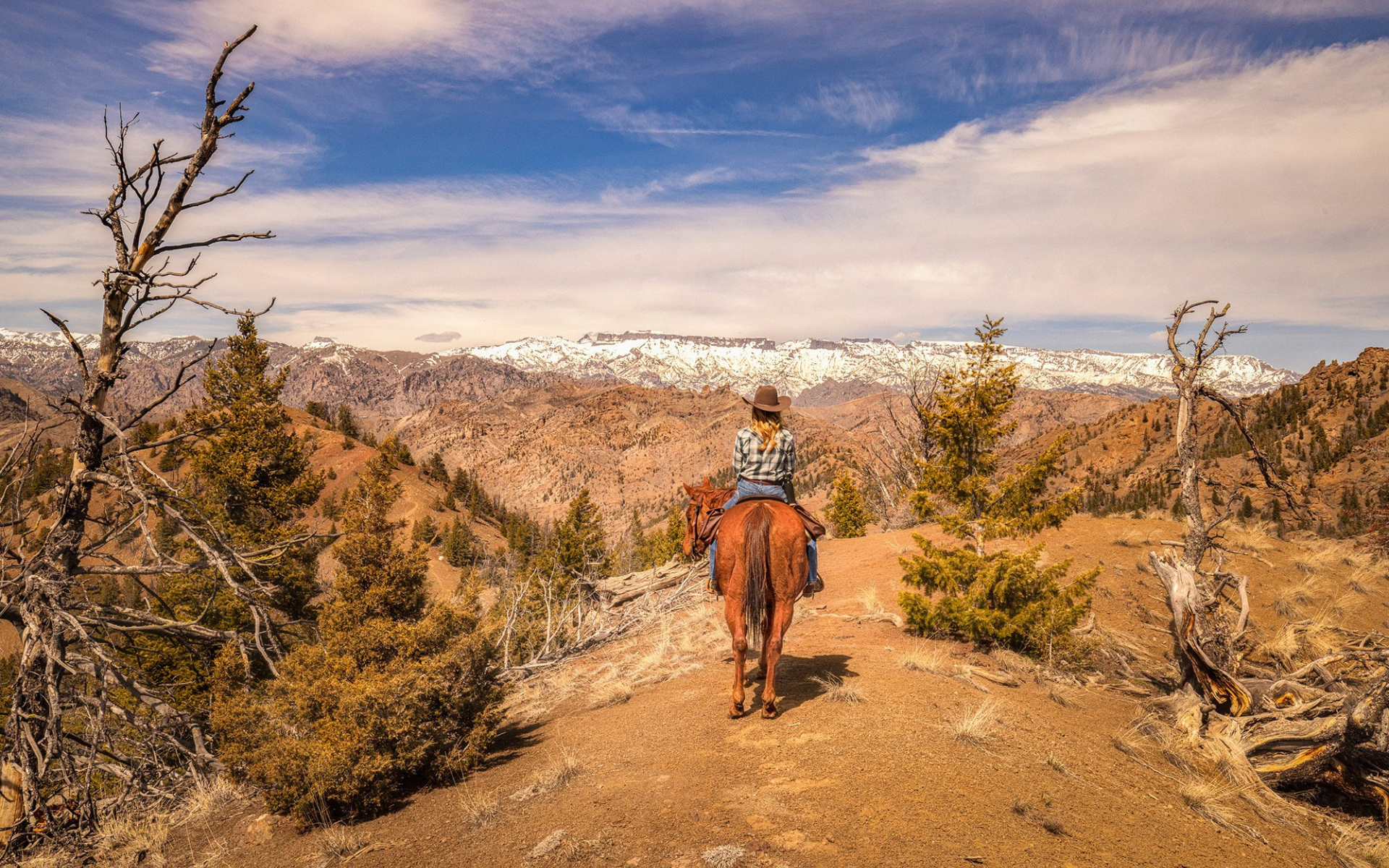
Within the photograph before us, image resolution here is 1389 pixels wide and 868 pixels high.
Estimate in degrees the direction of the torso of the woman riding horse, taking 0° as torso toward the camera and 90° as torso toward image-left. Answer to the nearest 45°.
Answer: approximately 180°

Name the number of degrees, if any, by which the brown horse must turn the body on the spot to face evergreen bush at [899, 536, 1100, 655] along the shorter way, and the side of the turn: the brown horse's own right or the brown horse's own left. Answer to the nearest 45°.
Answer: approximately 45° to the brown horse's own right

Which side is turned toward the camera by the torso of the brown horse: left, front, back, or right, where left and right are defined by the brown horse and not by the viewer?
back

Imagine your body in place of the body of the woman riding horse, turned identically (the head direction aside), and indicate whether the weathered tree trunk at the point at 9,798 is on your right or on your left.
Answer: on your left

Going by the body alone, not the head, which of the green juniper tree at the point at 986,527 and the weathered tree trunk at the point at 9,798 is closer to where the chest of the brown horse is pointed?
the green juniper tree

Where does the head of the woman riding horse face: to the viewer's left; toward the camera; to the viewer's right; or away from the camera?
away from the camera

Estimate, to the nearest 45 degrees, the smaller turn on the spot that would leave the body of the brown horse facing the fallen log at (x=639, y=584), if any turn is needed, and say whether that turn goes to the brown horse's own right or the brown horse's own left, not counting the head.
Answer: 0° — it already faces it

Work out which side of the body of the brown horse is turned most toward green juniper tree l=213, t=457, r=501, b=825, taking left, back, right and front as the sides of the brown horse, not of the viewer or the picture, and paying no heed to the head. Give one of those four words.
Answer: left

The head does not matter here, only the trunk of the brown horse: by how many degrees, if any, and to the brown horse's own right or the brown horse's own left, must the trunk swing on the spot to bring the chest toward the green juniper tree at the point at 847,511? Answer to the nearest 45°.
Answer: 0° — it already faces it

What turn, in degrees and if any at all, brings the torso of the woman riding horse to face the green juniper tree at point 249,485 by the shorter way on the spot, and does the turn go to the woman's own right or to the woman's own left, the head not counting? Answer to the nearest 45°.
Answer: approximately 45° to the woman's own left

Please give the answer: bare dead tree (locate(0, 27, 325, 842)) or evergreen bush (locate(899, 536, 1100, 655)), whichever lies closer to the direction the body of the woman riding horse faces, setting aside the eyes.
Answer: the evergreen bush

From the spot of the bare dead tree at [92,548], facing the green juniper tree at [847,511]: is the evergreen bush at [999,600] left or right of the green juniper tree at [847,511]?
right
